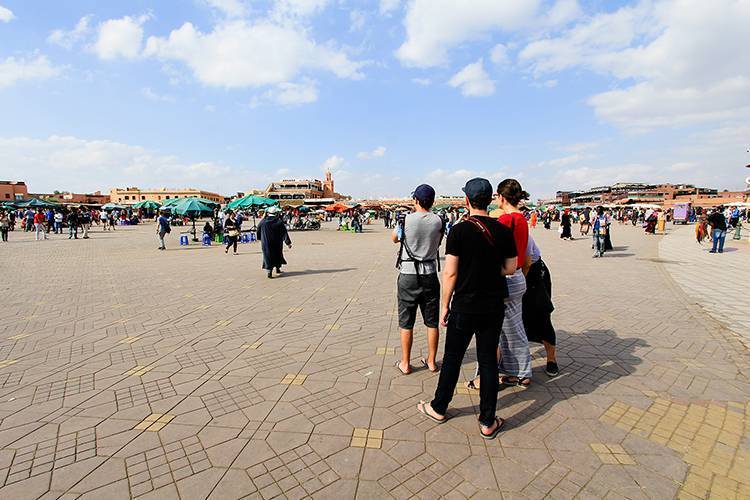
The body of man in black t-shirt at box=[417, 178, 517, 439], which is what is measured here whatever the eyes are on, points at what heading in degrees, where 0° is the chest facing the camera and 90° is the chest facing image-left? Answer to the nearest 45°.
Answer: approximately 180°

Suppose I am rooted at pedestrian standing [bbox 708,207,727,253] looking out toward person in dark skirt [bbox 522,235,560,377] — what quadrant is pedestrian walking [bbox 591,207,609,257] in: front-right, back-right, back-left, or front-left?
front-right

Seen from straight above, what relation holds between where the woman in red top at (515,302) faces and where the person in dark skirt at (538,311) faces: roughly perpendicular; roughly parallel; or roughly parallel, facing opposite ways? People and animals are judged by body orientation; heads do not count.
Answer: roughly parallel

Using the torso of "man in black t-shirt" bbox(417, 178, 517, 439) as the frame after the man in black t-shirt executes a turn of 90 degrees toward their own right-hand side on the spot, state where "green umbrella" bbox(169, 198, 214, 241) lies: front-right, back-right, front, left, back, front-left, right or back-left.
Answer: back-left
